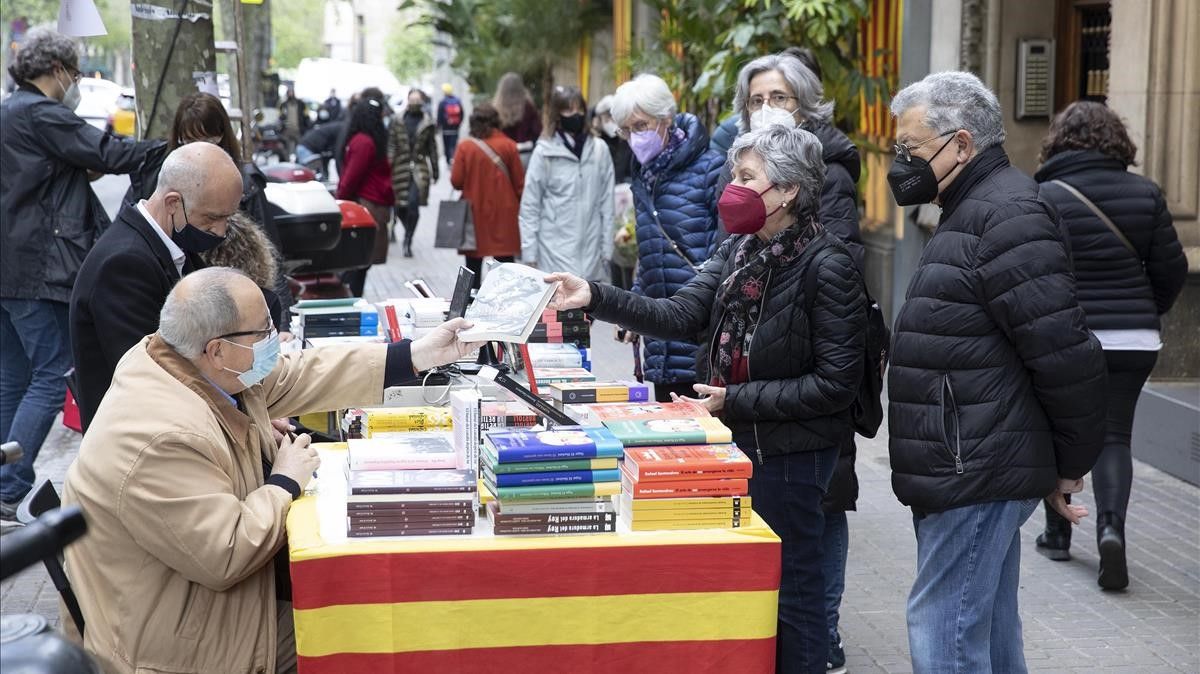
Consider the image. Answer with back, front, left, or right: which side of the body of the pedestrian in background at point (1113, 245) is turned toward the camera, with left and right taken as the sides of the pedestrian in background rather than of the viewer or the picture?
back

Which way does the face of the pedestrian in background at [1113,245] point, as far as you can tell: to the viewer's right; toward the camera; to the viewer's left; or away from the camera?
away from the camera

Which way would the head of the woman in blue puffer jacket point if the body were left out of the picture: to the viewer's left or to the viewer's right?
to the viewer's left

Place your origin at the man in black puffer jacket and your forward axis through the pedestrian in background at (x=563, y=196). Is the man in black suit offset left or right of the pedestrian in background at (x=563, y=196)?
left

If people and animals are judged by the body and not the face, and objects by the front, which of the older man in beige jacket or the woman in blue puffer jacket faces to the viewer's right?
the older man in beige jacket

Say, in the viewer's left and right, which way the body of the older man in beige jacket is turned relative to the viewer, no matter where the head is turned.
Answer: facing to the right of the viewer

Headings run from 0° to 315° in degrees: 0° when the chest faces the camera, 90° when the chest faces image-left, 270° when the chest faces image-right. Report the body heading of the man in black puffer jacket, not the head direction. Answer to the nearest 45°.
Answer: approximately 90°
